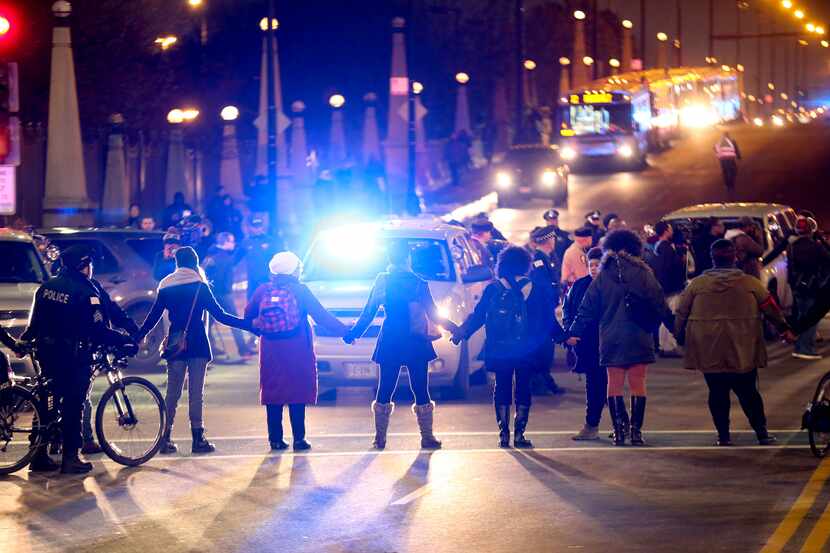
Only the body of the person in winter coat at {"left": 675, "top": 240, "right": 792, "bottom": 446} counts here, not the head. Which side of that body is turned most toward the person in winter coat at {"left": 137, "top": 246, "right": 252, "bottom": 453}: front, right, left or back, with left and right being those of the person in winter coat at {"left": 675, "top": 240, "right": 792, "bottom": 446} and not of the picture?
left

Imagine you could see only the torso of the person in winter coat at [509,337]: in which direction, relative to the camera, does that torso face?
away from the camera

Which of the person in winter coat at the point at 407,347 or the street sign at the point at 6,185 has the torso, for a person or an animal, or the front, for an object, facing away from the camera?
the person in winter coat

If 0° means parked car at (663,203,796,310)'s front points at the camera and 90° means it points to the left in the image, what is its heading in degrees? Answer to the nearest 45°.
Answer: approximately 45°

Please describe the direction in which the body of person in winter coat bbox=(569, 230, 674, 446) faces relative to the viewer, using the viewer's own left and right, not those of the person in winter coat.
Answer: facing away from the viewer

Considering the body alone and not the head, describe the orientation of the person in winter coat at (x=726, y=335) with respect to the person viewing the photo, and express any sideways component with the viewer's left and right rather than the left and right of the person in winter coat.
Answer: facing away from the viewer

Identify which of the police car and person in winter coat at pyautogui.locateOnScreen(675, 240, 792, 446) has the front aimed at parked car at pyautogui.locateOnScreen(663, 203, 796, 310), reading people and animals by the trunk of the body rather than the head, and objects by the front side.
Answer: the person in winter coat

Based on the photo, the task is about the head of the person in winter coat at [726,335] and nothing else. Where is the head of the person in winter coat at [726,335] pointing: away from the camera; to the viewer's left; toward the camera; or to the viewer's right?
away from the camera

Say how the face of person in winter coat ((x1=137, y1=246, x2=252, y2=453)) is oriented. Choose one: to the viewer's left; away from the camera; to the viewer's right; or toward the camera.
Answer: away from the camera

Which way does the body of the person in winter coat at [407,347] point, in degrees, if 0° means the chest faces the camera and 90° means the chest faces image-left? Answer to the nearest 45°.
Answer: approximately 180°

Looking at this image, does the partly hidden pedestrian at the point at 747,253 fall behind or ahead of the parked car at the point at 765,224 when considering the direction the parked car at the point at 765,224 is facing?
ahead

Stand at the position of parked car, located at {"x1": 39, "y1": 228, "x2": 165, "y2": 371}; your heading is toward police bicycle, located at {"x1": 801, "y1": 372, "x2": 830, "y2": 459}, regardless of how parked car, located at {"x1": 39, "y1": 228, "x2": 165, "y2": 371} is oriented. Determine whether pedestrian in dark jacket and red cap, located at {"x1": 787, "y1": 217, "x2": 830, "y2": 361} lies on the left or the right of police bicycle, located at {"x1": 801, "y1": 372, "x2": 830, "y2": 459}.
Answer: left

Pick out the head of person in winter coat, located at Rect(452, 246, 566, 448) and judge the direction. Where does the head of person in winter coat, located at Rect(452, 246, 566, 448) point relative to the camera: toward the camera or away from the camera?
away from the camera
